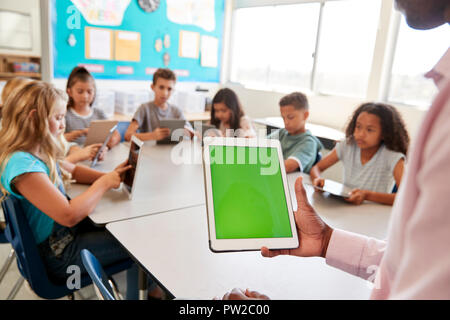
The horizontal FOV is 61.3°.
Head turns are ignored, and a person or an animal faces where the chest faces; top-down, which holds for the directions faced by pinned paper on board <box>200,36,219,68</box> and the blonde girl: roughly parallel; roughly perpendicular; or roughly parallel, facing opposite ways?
roughly perpendicular

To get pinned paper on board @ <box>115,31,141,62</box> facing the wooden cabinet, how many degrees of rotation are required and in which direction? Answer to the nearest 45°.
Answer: approximately 90° to its right

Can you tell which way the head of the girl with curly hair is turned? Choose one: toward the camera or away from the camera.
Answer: toward the camera

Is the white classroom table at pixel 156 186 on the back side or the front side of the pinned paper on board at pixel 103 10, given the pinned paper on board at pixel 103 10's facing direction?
on the front side

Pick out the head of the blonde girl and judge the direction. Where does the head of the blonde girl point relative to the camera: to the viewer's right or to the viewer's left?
to the viewer's right

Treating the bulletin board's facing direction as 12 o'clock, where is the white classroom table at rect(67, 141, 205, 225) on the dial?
The white classroom table is roughly at 12 o'clock from the bulletin board.

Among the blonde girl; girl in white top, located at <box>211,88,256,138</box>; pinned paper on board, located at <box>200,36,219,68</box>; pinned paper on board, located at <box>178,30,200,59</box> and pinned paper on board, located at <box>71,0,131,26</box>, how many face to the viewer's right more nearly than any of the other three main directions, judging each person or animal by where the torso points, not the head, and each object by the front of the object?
1

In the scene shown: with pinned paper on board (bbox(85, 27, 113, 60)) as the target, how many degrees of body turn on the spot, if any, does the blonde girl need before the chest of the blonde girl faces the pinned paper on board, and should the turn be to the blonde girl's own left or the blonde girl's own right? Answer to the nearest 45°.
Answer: approximately 90° to the blonde girl's own left

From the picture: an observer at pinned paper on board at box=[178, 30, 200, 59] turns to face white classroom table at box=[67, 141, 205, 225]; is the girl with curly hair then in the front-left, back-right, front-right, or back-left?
front-left

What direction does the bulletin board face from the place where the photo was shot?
facing the viewer

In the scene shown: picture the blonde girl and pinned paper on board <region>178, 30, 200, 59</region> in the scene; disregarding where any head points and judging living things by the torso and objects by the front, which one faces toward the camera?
the pinned paper on board

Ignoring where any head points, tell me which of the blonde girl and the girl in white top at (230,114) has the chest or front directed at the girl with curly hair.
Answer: the blonde girl

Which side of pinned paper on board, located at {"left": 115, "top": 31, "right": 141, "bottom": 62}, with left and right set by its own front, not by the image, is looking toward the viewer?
front

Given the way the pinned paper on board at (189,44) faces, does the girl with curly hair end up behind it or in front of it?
in front

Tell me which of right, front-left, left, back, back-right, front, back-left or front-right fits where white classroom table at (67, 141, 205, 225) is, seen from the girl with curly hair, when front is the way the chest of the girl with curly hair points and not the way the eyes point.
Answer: front

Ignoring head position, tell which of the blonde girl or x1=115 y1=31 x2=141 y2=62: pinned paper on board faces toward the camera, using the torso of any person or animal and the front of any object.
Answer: the pinned paper on board

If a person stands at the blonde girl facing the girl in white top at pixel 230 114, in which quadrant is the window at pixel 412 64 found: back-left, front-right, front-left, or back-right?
front-right
